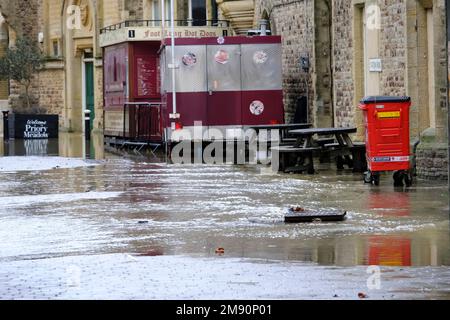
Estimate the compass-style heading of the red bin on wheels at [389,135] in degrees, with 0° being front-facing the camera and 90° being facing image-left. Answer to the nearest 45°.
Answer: approximately 0°

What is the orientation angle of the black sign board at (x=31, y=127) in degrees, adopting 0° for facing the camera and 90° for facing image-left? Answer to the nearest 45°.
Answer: approximately 0°

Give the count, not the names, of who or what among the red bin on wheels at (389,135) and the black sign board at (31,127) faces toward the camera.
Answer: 2

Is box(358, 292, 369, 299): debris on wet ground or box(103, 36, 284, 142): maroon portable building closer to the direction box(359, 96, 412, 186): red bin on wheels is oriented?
the debris on wet ground

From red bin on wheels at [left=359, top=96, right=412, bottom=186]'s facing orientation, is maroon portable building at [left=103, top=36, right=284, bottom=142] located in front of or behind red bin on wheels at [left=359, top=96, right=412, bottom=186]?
behind
